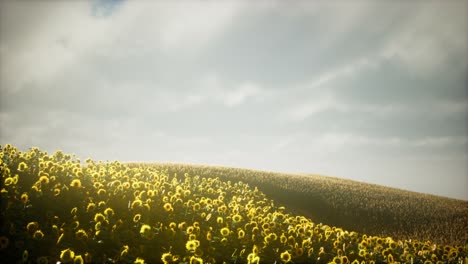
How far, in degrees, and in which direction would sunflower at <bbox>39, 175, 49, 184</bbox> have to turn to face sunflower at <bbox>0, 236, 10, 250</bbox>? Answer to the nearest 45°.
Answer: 0° — it already faces it

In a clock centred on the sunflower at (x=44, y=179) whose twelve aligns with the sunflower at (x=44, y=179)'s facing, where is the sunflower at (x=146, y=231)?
the sunflower at (x=146, y=231) is roughly at 11 o'clock from the sunflower at (x=44, y=179).

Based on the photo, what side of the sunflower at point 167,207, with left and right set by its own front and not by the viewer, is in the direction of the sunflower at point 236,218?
left

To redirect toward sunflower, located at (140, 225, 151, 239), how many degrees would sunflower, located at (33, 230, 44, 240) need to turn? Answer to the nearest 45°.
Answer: approximately 90° to its left

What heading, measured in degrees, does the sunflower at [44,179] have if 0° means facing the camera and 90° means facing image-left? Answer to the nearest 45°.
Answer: approximately 0°

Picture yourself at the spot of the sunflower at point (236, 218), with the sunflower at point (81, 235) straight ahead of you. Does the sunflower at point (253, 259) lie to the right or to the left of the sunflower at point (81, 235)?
left

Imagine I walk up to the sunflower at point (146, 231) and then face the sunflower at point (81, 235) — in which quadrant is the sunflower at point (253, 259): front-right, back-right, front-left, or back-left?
back-left
